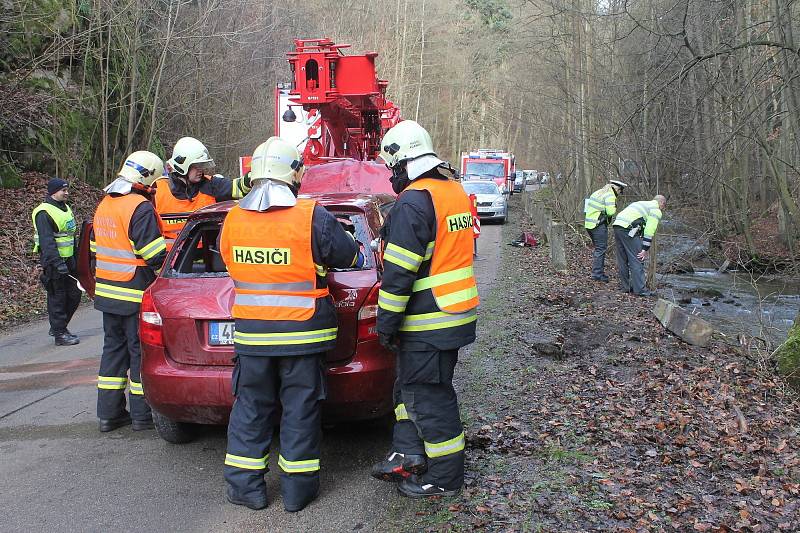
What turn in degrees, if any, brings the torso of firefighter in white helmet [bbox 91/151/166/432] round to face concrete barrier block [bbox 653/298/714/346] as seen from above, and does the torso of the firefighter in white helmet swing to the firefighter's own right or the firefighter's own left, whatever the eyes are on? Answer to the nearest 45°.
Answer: approximately 45° to the firefighter's own right

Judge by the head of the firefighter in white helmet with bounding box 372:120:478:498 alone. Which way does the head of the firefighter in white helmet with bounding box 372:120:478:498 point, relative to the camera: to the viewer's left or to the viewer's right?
to the viewer's left

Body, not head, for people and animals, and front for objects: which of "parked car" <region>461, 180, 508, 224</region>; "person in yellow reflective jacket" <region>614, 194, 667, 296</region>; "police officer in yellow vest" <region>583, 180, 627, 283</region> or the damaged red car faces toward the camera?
the parked car

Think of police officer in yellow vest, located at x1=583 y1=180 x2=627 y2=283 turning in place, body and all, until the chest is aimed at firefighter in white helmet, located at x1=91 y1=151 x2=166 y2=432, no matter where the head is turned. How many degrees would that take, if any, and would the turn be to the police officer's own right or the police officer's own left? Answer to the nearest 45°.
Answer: approximately 90° to the police officer's own right

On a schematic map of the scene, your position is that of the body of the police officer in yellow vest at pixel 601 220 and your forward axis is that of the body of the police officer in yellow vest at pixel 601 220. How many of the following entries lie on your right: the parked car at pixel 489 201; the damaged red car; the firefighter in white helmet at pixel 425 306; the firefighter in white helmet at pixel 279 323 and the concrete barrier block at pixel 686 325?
4

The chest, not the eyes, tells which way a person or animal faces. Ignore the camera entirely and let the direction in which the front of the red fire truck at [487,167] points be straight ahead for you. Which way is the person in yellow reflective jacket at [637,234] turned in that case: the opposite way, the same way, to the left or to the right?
to the left

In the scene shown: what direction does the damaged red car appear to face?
away from the camera

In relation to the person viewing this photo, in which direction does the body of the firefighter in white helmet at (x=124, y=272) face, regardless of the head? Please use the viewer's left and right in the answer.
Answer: facing away from the viewer and to the right of the viewer

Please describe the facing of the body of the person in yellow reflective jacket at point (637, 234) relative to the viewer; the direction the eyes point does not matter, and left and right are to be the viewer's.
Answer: facing to the right of the viewer

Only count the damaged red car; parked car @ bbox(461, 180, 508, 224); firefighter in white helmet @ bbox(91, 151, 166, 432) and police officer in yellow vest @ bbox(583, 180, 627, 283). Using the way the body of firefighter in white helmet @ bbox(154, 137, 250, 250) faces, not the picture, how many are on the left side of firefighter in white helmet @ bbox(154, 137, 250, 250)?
2

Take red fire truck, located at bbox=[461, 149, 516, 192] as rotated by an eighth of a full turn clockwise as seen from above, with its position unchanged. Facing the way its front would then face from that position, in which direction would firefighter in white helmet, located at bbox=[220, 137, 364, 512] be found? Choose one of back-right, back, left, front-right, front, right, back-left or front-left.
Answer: front-left

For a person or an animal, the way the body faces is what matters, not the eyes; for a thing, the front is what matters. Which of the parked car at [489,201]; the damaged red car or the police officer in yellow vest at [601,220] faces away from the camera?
the damaged red car
